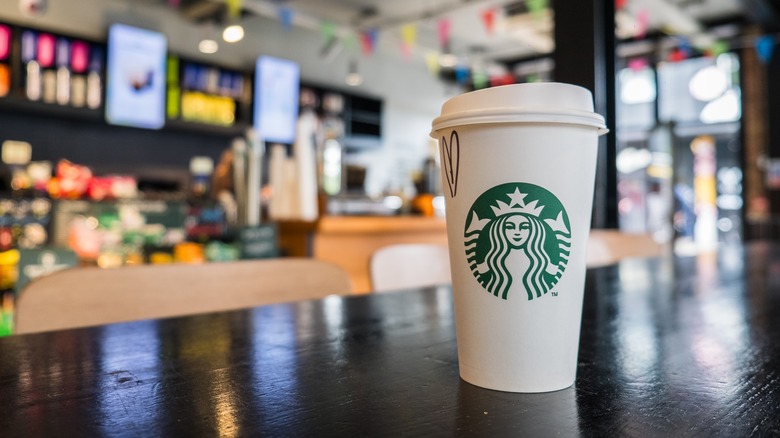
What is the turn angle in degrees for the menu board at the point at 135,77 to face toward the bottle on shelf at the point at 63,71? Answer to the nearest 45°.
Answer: approximately 135° to its right

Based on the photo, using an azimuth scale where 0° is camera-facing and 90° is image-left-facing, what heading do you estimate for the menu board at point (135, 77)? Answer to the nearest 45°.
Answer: approximately 315°

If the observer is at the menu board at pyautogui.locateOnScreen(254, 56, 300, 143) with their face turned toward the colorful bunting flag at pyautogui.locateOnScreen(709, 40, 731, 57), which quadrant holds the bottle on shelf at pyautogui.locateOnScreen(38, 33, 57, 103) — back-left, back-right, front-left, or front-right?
back-right

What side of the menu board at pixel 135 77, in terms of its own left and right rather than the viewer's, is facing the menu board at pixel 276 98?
left

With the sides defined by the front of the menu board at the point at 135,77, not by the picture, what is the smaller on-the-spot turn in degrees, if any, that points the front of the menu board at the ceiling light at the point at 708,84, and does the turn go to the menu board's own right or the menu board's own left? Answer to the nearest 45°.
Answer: approximately 45° to the menu board's own left
